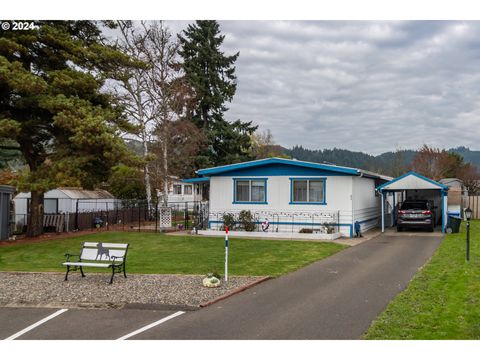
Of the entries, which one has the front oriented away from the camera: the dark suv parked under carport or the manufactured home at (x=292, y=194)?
the dark suv parked under carport

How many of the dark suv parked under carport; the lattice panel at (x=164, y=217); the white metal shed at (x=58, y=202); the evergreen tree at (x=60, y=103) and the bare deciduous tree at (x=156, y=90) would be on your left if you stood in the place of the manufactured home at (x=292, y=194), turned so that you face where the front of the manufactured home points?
1

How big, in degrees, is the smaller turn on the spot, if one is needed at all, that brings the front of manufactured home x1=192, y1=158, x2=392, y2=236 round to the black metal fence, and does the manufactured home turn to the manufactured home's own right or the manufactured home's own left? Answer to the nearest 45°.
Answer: approximately 90° to the manufactured home's own right

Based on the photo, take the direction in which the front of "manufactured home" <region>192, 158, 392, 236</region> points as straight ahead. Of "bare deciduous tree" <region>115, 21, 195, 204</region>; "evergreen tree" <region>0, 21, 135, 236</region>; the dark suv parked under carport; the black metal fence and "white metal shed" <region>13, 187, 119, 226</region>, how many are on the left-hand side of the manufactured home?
1

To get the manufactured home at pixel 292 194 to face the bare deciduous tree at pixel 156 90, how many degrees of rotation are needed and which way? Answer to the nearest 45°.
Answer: approximately 135° to its right

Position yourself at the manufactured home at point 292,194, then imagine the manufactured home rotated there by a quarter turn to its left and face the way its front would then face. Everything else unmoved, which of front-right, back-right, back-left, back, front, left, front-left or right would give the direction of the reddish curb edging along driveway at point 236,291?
right

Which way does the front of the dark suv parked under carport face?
away from the camera

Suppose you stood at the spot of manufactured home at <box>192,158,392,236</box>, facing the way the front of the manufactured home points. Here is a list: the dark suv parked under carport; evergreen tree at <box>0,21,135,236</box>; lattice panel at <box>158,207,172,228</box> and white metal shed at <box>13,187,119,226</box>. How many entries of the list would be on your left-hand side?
1

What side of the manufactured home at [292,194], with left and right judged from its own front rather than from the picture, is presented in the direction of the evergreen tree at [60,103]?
right

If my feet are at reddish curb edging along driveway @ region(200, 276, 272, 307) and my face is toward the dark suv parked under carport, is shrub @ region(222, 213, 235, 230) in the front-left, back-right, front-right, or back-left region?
front-left

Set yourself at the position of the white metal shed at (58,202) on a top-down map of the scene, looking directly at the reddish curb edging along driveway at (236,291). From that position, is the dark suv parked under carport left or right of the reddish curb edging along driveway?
left

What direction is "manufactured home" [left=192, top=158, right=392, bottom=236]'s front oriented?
toward the camera

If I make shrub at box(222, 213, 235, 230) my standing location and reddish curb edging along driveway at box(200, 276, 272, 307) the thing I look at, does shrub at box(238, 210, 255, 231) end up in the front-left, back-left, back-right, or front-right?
front-left

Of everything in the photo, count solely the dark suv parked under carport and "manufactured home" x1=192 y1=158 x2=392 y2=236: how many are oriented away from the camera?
1

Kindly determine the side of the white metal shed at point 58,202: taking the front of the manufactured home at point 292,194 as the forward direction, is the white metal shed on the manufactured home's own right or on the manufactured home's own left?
on the manufactured home's own right
